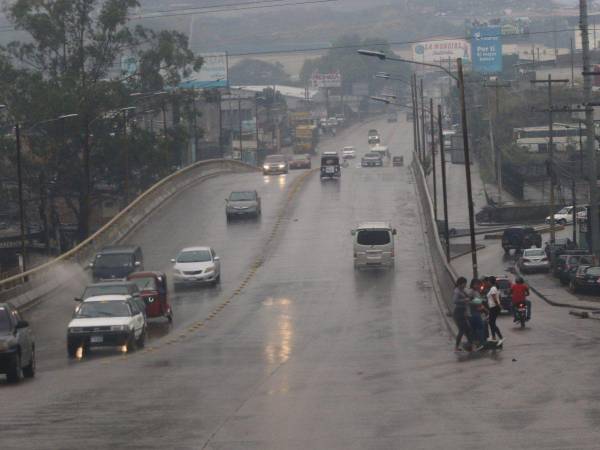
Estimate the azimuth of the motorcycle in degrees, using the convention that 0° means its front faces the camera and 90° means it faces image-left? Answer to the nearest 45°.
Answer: approximately 180°

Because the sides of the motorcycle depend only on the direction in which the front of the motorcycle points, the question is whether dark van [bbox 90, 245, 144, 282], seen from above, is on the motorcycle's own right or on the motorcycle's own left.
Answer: on the motorcycle's own left

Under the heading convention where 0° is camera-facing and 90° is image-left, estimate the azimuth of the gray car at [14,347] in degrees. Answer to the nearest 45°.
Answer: approximately 45°

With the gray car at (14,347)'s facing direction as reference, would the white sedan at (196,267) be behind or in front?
behind

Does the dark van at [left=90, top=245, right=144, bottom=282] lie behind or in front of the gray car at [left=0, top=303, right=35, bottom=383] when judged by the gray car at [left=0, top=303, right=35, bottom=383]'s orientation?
behind

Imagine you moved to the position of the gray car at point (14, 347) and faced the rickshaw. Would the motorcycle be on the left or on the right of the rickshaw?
right

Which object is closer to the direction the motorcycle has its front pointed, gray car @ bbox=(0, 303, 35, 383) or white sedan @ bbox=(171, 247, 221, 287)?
the white sedan

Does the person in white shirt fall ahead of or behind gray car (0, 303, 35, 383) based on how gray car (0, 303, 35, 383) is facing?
behind

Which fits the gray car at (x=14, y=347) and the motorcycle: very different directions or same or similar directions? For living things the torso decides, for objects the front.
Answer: very different directions
